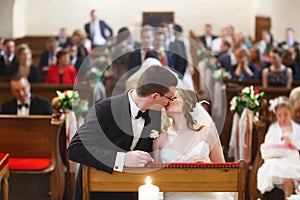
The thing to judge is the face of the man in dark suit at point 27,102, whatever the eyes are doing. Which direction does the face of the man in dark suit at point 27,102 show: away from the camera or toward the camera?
toward the camera

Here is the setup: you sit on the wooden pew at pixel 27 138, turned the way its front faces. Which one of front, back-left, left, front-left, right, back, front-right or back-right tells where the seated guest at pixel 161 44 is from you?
back-left

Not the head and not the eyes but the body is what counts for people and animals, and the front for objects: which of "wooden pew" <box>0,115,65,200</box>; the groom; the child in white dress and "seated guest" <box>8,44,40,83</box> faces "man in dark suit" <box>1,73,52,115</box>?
the seated guest

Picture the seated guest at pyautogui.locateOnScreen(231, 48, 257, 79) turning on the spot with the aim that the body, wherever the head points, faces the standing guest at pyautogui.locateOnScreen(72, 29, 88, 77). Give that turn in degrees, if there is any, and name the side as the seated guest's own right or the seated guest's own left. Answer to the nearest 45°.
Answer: approximately 90° to the seated guest's own right

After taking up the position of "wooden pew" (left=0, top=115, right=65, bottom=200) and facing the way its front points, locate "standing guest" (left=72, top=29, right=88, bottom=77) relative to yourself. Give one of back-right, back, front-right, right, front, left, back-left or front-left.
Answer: back

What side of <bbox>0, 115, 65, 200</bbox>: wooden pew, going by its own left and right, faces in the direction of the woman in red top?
back

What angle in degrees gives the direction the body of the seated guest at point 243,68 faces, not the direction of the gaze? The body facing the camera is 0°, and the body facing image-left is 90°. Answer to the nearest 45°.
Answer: approximately 0°

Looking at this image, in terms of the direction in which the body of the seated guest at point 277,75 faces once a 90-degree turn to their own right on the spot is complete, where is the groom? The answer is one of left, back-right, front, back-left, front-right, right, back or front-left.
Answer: left

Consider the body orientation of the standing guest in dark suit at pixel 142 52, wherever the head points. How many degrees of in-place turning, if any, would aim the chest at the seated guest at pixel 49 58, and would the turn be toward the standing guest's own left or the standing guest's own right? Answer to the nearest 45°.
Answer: approximately 135° to the standing guest's own right

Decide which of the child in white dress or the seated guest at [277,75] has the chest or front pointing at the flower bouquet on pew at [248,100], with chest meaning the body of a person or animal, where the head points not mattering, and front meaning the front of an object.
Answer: the seated guest

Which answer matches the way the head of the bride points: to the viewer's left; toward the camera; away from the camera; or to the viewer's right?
to the viewer's left

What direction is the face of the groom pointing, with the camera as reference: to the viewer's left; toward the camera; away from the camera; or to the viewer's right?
to the viewer's right

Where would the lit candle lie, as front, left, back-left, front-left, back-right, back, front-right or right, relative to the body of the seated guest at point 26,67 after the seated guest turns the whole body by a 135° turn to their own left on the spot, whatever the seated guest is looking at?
back-right

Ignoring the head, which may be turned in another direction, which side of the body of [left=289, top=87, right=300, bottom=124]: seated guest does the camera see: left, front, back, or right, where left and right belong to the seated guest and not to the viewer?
front

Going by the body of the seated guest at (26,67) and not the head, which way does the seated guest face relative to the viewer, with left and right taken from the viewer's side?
facing the viewer

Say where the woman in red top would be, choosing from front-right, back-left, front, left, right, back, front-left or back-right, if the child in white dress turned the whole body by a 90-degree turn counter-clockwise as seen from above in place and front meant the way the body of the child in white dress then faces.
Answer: back-left

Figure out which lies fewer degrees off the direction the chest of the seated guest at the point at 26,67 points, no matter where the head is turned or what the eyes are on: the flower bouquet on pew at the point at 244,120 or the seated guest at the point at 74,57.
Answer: the flower bouquet on pew

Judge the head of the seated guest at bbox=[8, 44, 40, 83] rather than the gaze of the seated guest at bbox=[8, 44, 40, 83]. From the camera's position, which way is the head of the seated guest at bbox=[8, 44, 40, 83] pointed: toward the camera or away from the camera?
toward the camera
